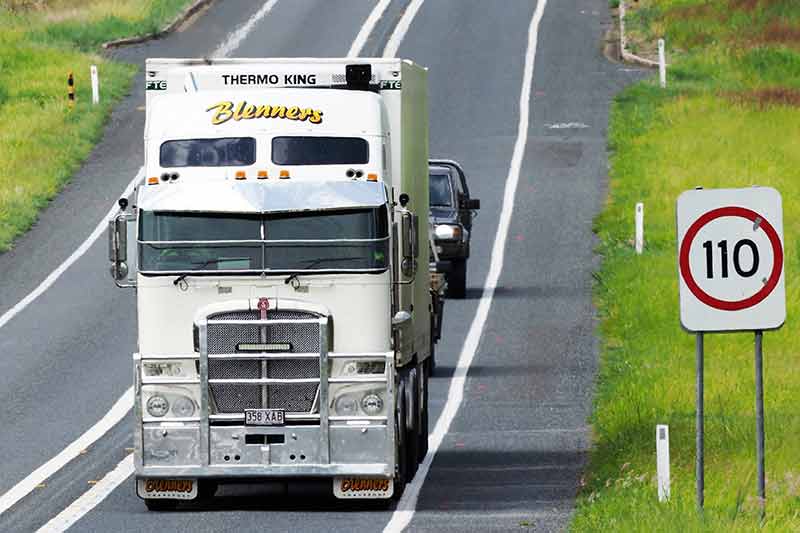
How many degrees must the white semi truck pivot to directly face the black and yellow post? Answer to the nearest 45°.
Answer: approximately 180°

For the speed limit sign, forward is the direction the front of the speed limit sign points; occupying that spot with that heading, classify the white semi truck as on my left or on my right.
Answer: on my right

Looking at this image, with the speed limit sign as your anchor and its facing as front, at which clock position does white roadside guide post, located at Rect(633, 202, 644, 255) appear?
The white roadside guide post is roughly at 6 o'clock from the speed limit sign.

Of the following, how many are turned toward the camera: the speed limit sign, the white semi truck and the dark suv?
3

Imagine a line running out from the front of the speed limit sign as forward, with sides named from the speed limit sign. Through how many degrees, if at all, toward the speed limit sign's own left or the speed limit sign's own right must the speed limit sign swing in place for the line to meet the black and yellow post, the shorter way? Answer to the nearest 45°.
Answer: approximately 135° to the speed limit sign's own right

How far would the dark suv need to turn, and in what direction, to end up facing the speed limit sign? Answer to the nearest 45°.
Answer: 0° — it already faces it

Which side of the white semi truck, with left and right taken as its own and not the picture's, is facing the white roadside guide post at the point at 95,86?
back

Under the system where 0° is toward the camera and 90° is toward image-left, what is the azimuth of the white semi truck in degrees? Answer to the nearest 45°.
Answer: approximately 0°

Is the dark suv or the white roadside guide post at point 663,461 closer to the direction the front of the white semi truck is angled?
the white roadside guide post

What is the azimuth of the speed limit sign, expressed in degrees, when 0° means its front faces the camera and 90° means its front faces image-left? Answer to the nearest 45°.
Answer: approximately 0°

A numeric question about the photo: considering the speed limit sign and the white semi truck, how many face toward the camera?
2
